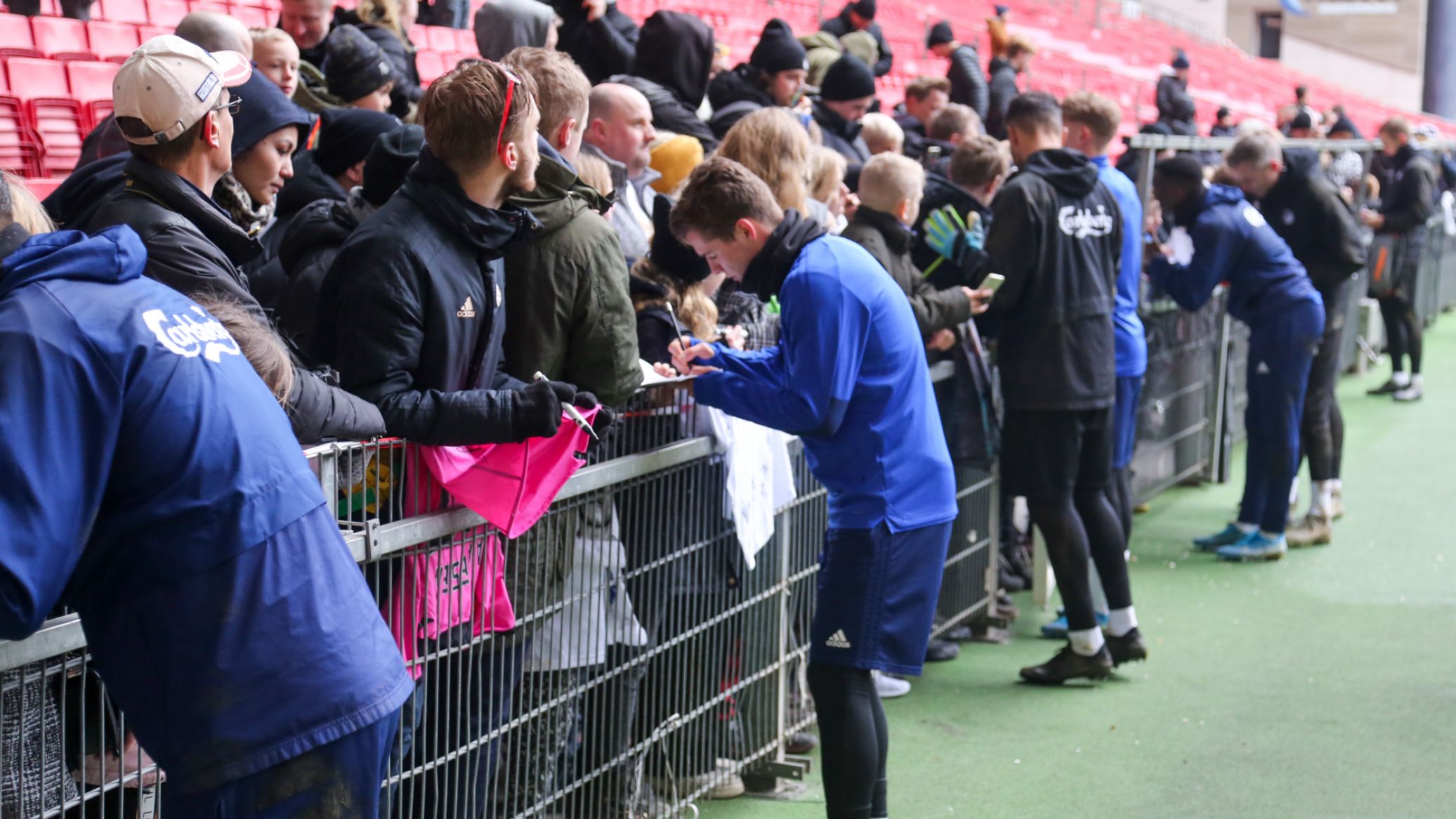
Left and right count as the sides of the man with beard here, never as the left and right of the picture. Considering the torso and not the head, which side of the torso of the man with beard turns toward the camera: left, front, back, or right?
right

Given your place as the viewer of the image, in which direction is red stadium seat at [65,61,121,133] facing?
facing the viewer and to the right of the viewer

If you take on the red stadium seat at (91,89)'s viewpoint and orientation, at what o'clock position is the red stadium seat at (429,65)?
the red stadium seat at (429,65) is roughly at 9 o'clock from the red stadium seat at (91,89).

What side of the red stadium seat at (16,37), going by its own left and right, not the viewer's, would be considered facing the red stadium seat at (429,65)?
left

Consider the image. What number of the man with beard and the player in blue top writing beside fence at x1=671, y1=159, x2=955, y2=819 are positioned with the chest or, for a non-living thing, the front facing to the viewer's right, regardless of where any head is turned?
1

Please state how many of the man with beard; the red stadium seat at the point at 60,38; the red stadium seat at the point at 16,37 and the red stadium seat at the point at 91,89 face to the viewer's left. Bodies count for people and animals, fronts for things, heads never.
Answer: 0

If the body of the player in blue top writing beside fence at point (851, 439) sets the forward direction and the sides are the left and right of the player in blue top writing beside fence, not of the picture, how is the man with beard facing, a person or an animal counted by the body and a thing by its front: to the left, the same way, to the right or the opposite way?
the opposite way

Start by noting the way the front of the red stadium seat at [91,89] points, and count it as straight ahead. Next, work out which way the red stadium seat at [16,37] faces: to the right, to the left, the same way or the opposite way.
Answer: the same way

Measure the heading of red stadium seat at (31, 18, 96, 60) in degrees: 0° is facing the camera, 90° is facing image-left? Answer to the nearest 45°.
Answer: approximately 315°

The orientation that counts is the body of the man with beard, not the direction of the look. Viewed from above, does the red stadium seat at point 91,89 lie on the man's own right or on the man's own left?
on the man's own left

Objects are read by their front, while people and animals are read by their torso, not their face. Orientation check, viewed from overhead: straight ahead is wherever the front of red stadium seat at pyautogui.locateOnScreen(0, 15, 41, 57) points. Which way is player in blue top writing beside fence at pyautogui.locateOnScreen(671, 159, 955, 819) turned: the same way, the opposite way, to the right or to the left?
the opposite way
